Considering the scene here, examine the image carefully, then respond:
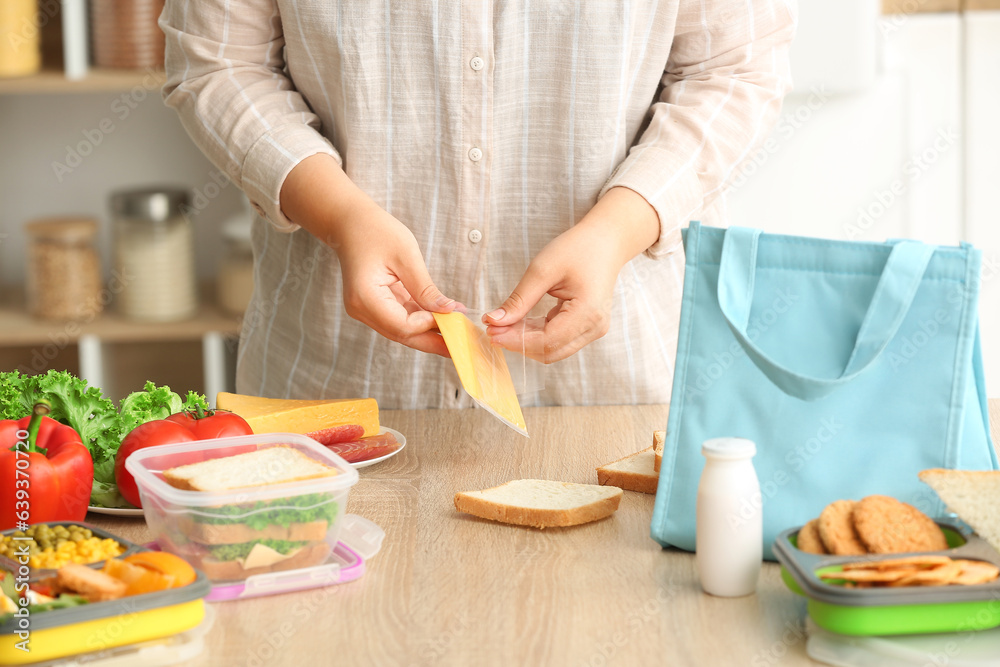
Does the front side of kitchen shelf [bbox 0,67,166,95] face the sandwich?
yes

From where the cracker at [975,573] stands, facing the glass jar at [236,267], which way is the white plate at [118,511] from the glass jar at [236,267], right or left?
left

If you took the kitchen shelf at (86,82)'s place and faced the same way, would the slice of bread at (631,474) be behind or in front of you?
in front

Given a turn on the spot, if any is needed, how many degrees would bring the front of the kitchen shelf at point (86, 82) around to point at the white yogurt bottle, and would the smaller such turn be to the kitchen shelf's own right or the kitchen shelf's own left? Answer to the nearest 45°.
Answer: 0° — it already faces it

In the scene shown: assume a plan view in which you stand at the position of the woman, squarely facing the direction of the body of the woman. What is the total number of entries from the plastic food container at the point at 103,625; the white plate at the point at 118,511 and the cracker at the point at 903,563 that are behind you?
0

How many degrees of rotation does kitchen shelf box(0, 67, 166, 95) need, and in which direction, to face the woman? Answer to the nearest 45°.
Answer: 0° — it already faces them

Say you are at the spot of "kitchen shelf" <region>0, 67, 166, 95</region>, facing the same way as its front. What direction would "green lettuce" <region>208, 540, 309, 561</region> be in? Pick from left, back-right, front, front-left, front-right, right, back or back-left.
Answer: front

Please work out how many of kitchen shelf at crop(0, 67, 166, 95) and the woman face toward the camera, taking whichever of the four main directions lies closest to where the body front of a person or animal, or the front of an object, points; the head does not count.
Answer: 2

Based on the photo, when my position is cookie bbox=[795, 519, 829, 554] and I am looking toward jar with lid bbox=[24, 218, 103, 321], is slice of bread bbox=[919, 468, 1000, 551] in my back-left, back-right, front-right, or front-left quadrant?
back-right

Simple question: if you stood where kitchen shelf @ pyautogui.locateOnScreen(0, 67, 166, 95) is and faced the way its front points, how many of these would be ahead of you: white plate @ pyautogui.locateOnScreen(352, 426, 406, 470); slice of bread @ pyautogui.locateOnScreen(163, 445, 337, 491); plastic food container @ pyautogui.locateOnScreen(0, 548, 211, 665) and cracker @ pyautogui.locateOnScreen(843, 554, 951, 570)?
4

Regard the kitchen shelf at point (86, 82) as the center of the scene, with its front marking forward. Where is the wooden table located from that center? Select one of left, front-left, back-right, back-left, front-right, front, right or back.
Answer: front

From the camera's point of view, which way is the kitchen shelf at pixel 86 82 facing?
toward the camera

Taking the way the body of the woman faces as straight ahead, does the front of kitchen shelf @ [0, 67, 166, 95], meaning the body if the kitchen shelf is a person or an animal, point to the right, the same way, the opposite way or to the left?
the same way

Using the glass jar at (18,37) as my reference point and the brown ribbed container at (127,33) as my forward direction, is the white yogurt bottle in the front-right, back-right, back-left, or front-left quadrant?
front-right
